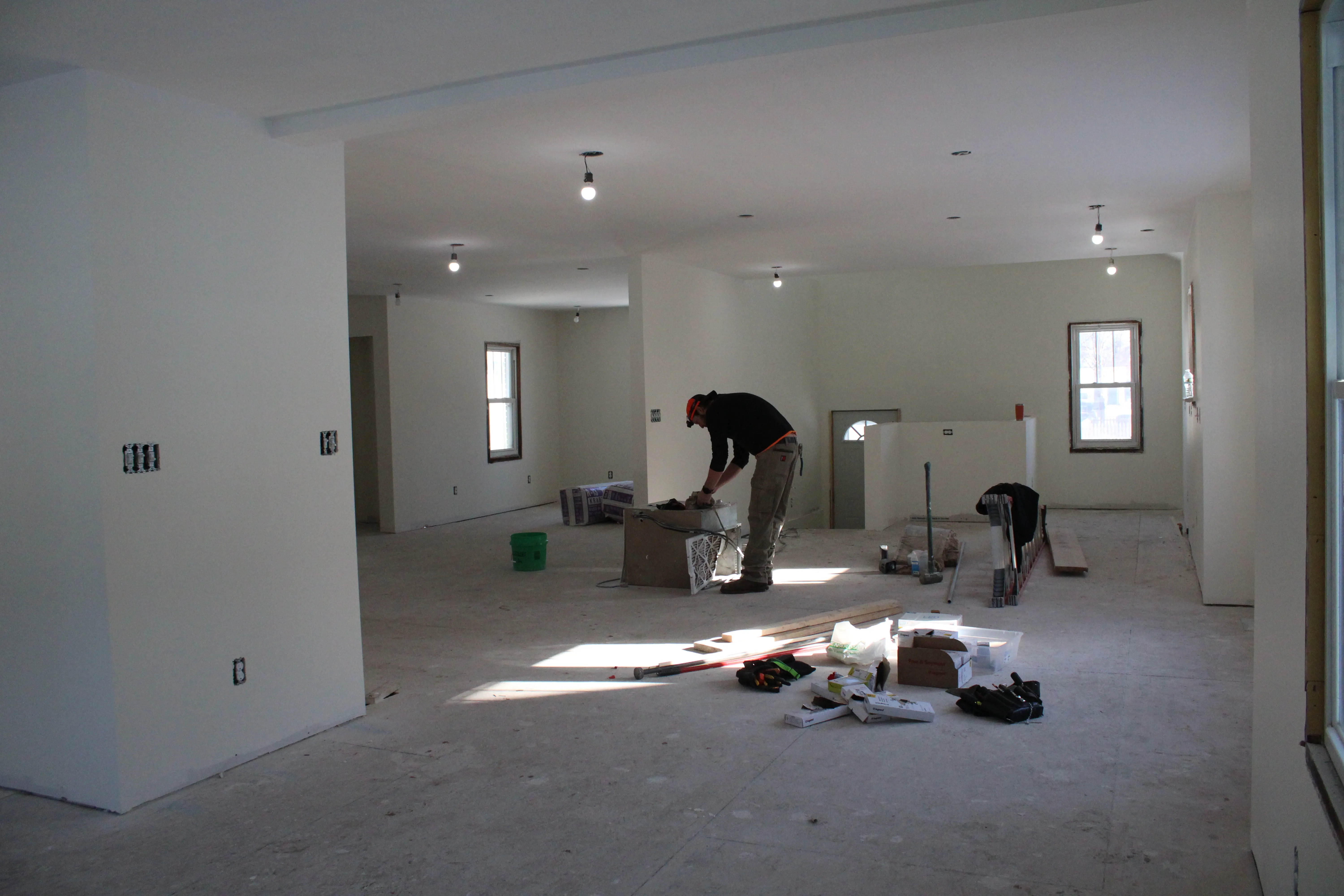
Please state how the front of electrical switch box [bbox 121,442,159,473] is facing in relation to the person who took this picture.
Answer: facing the viewer and to the right of the viewer

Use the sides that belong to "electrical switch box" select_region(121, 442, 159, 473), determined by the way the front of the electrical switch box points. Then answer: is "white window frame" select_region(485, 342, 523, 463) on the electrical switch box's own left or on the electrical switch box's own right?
on the electrical switch box's own left

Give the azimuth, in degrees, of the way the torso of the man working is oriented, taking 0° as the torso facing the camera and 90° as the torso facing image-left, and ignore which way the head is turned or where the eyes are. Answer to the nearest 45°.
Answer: approximately 90°

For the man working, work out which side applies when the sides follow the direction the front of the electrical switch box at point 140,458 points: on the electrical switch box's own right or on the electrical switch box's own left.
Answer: on the electrical switch box's own left

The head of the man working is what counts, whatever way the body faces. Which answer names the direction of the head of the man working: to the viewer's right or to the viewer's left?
to the viewer's left

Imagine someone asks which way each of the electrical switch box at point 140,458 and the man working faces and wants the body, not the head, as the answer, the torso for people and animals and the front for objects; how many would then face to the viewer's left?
1

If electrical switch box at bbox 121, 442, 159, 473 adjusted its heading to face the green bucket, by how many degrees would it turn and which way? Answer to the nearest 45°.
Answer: approximately 90° to its left

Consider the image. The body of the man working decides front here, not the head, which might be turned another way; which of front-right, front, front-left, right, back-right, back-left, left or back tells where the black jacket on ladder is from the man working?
back

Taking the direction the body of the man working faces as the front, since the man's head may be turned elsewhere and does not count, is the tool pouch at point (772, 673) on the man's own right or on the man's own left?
on the man's own left

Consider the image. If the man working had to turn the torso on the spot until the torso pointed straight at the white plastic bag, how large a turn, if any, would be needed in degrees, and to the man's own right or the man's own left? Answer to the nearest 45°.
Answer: approximately 90° to the man's own left

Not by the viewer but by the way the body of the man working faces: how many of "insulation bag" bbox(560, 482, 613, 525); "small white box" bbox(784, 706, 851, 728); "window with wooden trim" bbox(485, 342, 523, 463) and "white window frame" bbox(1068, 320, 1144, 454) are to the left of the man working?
1

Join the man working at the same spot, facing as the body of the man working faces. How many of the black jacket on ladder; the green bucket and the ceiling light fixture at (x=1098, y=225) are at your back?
2

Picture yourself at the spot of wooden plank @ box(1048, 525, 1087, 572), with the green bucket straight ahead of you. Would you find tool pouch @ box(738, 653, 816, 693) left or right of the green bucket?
left

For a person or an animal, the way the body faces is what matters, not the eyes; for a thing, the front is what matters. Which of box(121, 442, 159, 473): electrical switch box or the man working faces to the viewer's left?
the man working
